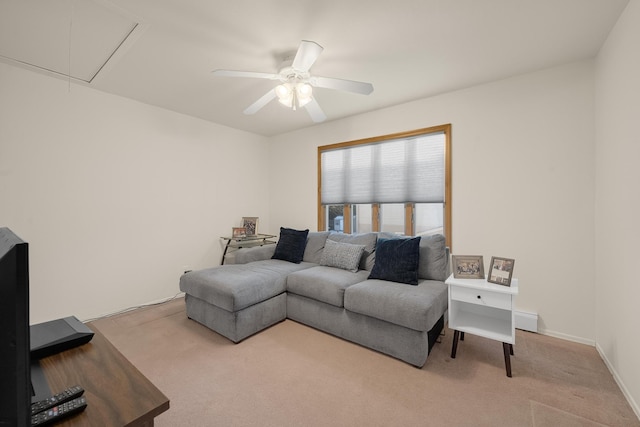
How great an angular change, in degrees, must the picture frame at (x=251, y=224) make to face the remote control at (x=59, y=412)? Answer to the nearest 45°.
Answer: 0° — it already faces it

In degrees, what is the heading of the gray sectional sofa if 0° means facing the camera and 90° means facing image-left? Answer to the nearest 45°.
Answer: approximately 45°

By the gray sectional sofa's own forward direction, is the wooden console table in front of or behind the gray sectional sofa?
in front

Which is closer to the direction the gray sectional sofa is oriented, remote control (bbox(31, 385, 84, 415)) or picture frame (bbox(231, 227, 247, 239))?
the remote control

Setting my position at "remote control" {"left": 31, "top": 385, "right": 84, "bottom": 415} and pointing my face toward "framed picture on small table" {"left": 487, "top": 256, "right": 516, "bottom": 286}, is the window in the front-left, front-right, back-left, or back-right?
front-left

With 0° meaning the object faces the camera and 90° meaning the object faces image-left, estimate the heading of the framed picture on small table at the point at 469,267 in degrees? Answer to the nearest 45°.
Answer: approximately 0°

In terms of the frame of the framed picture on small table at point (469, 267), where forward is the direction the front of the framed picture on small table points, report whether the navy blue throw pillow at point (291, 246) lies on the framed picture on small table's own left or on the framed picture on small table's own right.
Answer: on the framed picture on small table's own right

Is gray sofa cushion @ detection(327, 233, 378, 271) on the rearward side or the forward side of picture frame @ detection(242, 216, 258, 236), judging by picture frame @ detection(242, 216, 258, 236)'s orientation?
on the forward side

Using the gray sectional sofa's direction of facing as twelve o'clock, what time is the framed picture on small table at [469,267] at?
The framed picture on small table is roughly at 8 o'clock from the gray sectional sofa.

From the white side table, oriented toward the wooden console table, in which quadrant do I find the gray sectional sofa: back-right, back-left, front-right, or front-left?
front-right

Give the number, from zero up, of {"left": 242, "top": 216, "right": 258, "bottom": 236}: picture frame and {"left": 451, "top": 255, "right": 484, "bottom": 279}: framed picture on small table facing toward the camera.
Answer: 2

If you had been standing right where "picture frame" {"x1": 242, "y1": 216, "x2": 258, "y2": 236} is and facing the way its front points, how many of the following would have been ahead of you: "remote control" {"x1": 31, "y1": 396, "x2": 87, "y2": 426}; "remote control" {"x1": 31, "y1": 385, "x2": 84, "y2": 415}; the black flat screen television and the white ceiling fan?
4

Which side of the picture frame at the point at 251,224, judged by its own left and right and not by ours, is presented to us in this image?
front

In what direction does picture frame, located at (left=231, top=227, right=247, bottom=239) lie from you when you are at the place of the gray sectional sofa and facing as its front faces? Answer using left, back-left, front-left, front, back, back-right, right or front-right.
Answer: right
